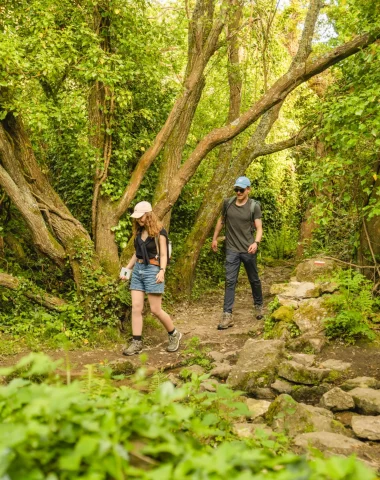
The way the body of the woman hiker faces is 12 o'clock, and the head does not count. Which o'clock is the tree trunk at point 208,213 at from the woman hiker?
The tree trunk is roughly at 5 o'clock from the woman hiker.

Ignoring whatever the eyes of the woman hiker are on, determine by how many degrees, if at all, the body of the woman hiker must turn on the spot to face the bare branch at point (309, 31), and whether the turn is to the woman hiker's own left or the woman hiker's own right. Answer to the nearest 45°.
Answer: approximately 180°

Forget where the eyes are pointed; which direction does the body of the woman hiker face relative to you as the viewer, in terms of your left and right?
facing the viewer and to the left of the viewer

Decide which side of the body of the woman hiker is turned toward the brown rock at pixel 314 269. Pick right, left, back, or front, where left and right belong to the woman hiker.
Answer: back

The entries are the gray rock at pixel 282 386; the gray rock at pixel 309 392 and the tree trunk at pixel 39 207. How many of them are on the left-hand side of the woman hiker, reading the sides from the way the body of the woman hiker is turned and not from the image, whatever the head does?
2

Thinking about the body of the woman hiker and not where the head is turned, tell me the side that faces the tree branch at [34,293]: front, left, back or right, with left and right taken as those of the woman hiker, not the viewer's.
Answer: right

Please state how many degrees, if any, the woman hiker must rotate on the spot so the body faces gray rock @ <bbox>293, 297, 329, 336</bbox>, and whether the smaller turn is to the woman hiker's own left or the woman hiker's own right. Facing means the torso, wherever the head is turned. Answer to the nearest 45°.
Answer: approximately 135° to the woman hiker's own left

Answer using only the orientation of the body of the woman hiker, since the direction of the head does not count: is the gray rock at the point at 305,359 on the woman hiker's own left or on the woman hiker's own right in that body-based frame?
on the woman hiker's own left

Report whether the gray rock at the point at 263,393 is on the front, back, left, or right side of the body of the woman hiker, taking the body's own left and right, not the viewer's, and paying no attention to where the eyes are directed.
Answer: left

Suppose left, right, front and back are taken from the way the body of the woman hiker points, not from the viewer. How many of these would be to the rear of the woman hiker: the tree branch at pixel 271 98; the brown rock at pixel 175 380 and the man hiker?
2

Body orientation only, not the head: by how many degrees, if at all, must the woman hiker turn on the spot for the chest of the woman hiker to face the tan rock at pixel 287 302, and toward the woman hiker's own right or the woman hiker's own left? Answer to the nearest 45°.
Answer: approximately 135° to the woman hiker's own left

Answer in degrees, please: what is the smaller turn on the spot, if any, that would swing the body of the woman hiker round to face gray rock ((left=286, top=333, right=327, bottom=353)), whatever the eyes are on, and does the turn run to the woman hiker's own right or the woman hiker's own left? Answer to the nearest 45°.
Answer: approximately 135° to the woman hiker's own left

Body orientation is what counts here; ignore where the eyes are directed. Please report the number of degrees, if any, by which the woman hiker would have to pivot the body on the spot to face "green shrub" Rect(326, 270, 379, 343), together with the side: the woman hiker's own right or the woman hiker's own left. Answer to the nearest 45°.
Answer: approximately 135° to the woman hiker's own left

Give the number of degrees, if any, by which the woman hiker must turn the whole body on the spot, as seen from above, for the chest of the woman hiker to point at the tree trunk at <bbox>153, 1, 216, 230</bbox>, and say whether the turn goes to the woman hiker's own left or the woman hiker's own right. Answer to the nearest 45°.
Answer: approximately 135° to the woman hiker's own right

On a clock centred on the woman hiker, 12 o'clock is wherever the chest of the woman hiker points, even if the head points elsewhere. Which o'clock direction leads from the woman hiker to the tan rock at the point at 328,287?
The tan rock is roughly at 7 o'clock from the woman hiker.
